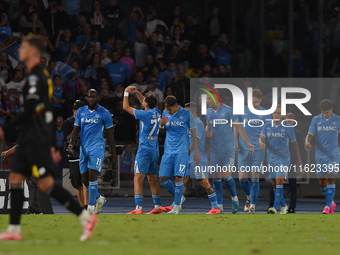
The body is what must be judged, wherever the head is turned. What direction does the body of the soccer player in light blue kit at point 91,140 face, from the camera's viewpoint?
toward the camera

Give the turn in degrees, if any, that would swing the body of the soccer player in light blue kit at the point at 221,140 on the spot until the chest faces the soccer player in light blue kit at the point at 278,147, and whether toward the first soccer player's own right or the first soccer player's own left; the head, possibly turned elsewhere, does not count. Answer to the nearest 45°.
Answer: approximately 135° to the first soccer player's own left

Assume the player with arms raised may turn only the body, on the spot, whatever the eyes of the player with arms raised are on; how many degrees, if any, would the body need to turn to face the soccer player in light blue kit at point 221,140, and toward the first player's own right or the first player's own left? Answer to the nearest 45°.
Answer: approximately 90° to the first player's own right

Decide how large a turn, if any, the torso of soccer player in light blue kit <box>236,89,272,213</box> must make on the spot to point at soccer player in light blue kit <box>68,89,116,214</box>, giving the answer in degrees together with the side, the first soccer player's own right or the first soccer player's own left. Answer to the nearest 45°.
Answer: approximately 45° to the first soccer player's own right

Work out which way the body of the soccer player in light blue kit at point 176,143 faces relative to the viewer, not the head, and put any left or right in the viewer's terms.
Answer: facing the viewer and to the left of the viewer

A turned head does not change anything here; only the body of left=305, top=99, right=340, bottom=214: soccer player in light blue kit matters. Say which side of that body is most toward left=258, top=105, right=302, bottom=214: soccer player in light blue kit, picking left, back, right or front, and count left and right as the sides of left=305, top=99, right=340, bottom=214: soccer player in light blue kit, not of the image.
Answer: right

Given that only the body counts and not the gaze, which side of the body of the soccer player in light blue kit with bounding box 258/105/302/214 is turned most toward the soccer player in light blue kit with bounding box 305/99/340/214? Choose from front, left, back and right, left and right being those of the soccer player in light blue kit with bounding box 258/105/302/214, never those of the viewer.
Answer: left

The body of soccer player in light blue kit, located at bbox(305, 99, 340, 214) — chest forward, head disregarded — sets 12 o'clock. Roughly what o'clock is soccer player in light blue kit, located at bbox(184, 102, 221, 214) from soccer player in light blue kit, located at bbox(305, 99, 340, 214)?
soccer player in light blue kit, located at bbox(184, 102, 221, 214) is roughly at 2 o'clock from soccer player in light blue kit, located at bbox(305, 99, 340, 214).

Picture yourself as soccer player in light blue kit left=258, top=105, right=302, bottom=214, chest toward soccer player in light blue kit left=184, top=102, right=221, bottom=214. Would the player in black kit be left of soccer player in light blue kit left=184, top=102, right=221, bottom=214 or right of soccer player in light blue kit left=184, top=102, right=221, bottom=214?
left

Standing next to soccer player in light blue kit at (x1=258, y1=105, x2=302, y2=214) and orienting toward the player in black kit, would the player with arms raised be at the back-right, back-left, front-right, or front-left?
front-right
